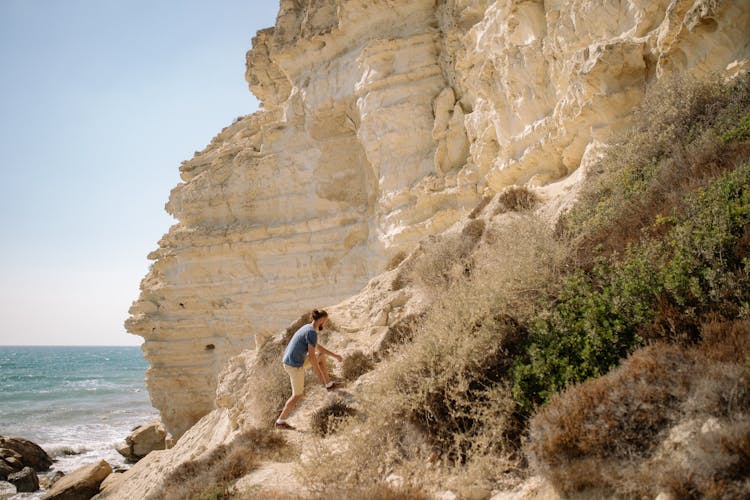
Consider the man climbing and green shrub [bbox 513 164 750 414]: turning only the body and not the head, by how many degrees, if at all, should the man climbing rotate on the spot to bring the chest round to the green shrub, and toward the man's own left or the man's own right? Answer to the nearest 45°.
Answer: approximately 45° to the man's own right

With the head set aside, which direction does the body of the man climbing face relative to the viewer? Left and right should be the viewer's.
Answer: facing to the right of the viewer

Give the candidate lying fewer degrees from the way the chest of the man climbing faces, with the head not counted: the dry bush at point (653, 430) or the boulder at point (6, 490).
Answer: the dry bush

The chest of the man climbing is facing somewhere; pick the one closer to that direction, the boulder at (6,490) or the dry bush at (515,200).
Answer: the dry bush

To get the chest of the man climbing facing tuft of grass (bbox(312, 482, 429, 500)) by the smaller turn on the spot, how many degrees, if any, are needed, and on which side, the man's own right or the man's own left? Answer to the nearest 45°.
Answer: approximately 90° to the man's own right

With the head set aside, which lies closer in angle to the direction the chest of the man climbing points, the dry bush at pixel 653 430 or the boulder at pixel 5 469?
the dry bush

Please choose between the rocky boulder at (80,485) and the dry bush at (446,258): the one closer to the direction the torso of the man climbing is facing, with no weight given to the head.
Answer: the dry bush

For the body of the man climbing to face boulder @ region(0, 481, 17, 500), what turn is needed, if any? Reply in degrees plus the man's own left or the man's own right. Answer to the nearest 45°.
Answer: approximately 135° to the man's own left
